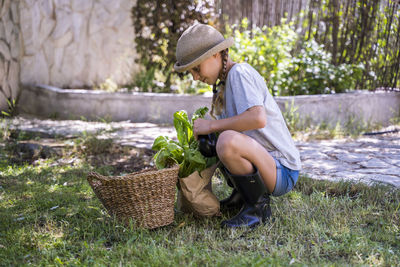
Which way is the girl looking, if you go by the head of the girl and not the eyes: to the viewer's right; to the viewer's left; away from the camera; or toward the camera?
to the viewer's left

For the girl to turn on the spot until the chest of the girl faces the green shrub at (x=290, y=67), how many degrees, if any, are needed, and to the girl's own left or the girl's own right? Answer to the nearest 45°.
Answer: approximately 90° to the girl's own right

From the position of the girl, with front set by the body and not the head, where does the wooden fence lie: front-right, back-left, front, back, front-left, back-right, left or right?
right

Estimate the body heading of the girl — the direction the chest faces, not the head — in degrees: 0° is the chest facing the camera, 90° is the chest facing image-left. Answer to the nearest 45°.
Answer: approximately 90°
